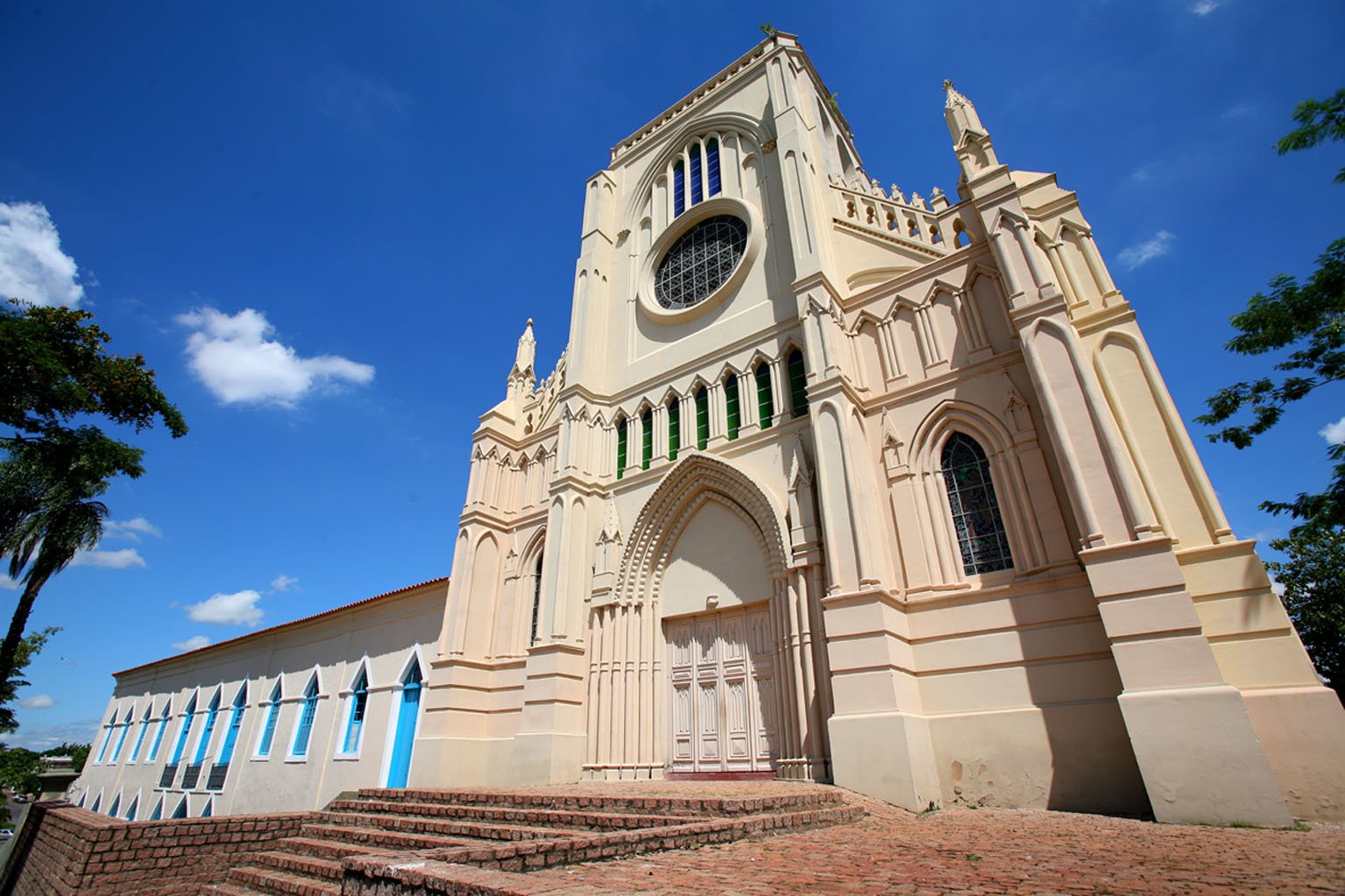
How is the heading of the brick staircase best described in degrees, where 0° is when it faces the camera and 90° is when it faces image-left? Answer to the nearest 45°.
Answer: approximately 45°

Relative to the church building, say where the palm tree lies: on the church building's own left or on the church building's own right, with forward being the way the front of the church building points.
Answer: on the church building's own right
